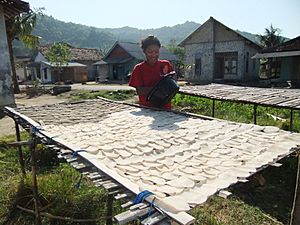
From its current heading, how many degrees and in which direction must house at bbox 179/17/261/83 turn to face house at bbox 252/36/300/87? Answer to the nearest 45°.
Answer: approximately 45° to its left

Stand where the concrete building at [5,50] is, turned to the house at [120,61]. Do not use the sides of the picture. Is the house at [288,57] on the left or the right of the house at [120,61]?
right

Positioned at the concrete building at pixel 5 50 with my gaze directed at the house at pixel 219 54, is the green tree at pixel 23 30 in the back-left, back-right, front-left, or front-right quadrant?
front-left

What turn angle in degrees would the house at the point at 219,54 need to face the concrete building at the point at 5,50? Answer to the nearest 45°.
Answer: approximately 45° to its right

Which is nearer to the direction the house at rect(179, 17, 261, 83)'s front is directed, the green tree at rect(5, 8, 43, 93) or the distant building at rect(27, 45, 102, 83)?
the green tree

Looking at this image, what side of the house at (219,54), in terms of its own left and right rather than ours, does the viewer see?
front

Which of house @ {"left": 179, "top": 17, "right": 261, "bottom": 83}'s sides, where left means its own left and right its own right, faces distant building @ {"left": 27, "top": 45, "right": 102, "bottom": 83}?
right

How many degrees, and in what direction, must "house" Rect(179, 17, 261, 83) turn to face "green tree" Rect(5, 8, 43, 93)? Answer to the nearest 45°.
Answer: approximately 45° to its right

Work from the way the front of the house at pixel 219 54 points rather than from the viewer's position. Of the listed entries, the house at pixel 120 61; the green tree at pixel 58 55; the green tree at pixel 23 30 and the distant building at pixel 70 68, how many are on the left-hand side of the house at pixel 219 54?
0

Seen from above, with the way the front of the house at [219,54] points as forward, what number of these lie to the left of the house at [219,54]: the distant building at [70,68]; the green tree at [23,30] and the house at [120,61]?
0

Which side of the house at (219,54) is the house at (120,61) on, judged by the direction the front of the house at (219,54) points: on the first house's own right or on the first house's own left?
on the first house's own right

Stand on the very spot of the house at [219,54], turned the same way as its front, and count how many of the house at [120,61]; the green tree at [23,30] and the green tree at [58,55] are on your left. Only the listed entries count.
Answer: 0
